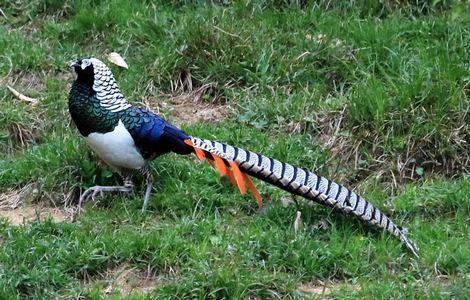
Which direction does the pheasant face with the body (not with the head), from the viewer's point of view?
to the viewer's left

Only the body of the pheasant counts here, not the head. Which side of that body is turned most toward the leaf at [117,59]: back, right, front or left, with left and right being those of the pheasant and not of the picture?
right
